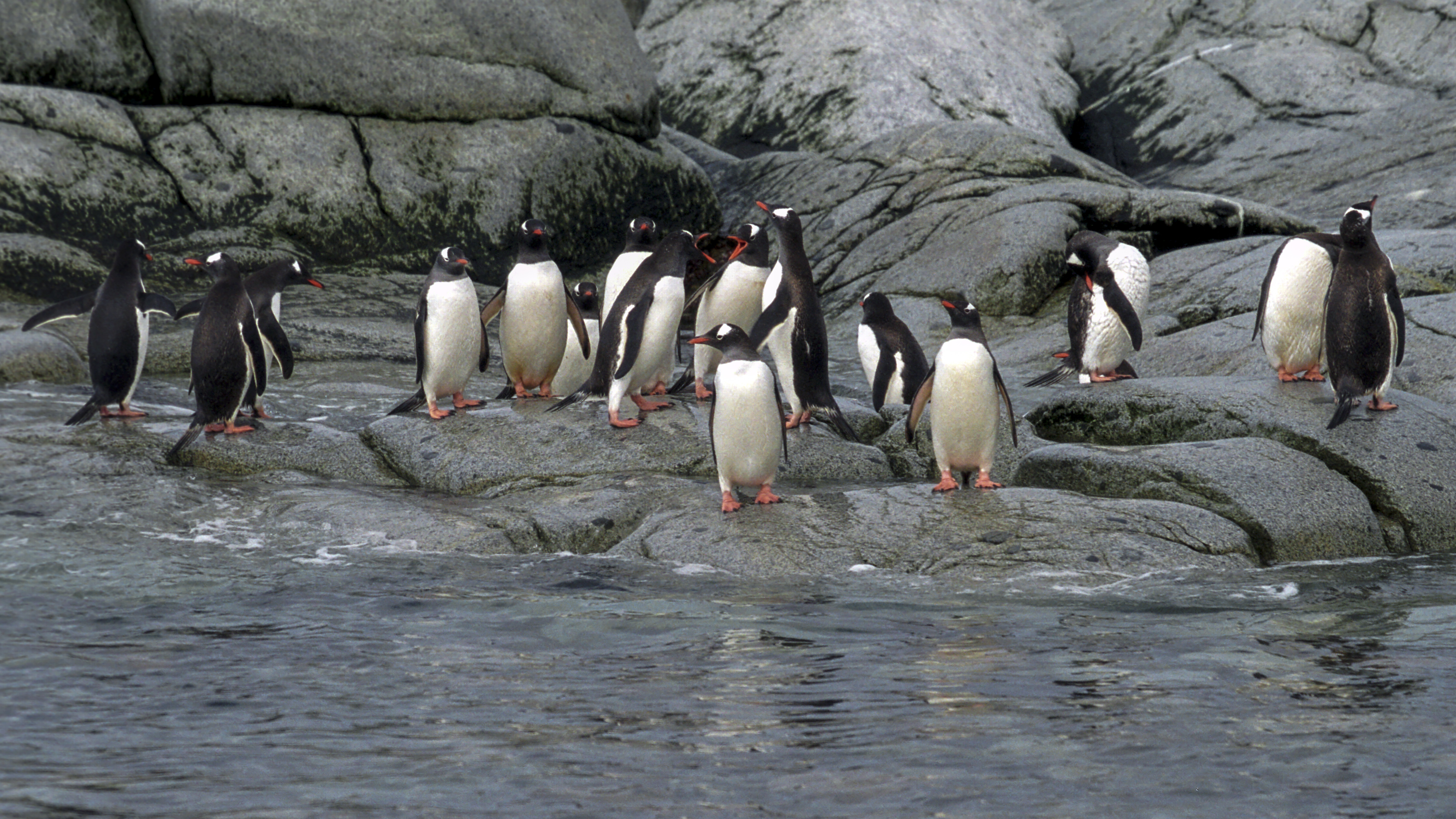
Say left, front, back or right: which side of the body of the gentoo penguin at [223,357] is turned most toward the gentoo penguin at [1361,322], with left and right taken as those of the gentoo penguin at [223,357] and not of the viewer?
right

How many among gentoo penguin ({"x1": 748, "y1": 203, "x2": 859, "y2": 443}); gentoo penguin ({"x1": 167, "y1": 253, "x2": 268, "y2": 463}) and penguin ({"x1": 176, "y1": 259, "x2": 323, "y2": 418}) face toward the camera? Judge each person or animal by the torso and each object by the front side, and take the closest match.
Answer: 0

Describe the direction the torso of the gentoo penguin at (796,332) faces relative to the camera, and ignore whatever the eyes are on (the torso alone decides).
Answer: to the viewer's left

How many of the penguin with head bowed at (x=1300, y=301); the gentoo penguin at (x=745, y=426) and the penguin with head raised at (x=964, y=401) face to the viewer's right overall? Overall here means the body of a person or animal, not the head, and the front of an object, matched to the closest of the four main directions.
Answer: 0

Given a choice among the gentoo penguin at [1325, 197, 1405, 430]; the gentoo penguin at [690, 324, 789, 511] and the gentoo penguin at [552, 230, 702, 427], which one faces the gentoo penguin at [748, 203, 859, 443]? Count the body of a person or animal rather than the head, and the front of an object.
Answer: the gentoo penguin at [552, 230, 702, 427]

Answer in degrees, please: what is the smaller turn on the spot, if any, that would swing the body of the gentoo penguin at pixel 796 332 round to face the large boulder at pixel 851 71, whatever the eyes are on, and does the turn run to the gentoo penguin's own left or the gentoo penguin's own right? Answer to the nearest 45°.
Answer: approximately 90° to the gentoo penguin's own right

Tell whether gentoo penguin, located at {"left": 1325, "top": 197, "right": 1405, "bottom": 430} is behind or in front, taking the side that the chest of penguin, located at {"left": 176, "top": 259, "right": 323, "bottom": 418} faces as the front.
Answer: in front

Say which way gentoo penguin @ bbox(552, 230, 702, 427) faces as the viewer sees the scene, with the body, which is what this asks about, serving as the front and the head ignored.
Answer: to the viewer's right

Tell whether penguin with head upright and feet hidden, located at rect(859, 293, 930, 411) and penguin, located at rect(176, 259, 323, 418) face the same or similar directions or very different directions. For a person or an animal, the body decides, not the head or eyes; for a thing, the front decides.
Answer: very different directions

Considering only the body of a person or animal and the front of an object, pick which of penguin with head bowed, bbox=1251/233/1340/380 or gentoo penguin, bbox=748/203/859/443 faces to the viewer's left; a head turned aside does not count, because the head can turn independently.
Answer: the gentoo penguin

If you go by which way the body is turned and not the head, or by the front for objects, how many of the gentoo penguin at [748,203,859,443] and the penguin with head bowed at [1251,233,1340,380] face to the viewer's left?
1

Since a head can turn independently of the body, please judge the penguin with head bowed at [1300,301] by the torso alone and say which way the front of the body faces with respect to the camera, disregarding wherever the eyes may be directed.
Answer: toward the camera

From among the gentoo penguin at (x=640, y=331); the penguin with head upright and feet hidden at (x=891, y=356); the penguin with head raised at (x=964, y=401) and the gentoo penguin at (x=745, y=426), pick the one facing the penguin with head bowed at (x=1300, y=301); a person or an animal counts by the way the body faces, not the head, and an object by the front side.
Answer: the gentoo penguin at (x=640, y=331)

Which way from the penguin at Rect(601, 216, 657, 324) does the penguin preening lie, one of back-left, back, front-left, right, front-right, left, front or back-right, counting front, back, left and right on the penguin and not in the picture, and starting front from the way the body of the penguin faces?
left

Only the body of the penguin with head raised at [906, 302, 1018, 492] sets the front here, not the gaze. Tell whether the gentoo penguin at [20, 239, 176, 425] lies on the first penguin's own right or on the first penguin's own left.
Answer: on the first penguin's own right

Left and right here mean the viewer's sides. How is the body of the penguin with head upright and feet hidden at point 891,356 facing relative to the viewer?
facing to the left of the viewer

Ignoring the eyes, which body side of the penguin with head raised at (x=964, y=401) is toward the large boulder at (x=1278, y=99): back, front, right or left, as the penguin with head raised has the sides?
back

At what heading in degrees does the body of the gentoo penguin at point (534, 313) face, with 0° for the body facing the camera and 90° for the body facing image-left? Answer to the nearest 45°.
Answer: approximately 0°

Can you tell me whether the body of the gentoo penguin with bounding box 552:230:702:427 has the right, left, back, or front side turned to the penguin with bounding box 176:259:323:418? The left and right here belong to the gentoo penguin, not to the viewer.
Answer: back

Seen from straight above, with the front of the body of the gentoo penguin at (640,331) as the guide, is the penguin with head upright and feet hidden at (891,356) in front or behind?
in front
